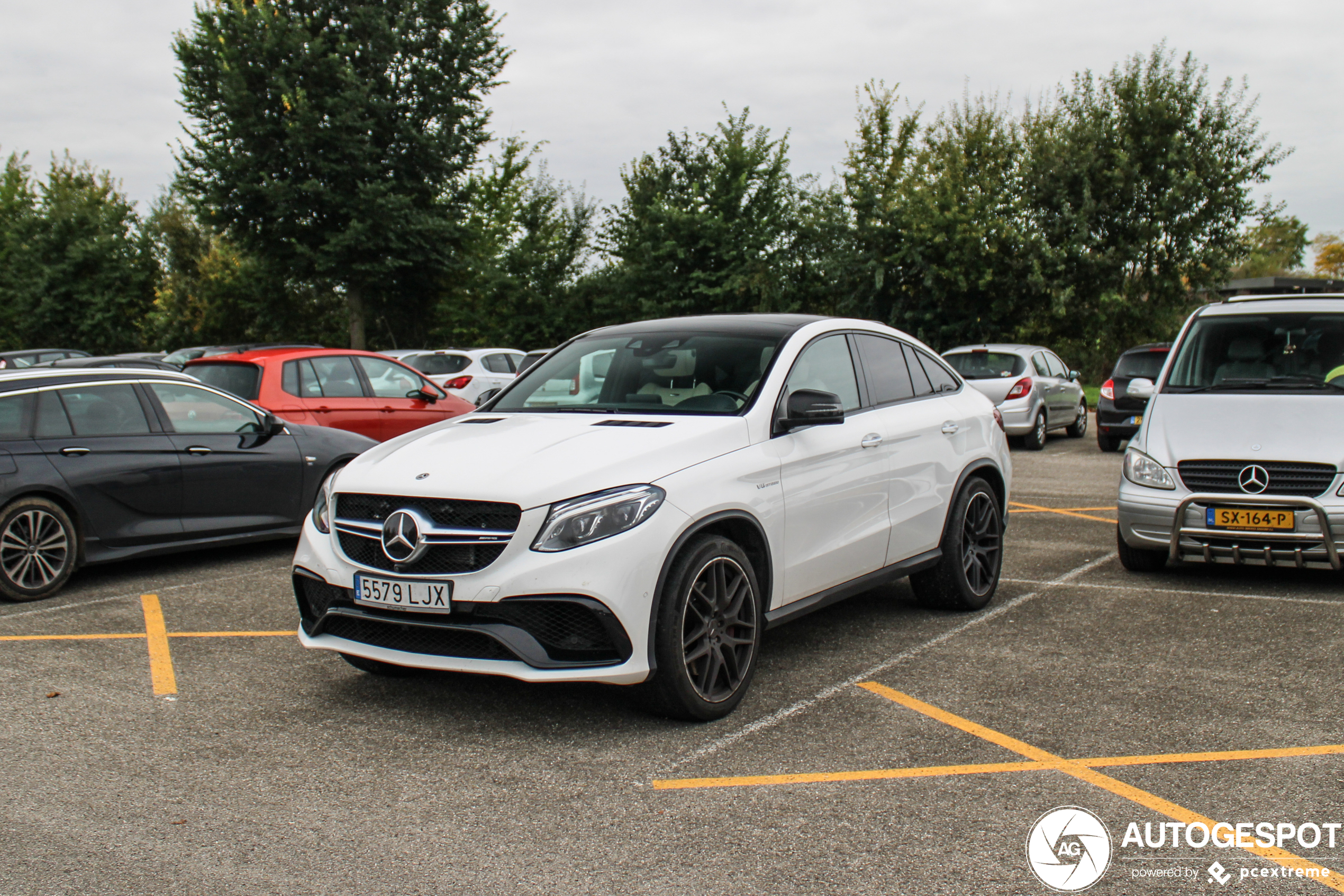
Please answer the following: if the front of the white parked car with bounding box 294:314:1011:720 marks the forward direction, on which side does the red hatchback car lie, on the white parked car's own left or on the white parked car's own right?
on the white parked car's own right

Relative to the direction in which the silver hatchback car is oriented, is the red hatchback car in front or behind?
behind

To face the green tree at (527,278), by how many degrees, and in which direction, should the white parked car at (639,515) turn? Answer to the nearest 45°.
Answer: approximately 135° to its right

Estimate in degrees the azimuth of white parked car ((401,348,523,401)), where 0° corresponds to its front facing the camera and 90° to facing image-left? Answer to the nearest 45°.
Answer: approximately 225°

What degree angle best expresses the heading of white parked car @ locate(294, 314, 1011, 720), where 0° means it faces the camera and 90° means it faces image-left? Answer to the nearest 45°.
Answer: approximately 45°

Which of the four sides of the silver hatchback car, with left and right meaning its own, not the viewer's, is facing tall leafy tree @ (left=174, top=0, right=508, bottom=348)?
left

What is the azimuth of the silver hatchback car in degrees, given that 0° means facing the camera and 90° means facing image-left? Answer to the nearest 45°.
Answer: approximately 225°

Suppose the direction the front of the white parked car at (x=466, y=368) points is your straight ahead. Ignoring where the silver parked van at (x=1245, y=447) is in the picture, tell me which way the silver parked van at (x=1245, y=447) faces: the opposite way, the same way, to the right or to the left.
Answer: the opposite way

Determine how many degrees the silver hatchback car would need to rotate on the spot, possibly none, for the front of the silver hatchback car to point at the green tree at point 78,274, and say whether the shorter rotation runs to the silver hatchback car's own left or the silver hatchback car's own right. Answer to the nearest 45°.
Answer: approximately 90° to the silver hatchback car's own left

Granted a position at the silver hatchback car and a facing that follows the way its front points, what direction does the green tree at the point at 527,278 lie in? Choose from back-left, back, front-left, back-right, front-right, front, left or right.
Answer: left

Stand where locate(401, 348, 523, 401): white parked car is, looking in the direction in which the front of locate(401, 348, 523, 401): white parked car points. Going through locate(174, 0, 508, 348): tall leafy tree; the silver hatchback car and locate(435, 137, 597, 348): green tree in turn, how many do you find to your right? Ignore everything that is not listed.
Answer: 1

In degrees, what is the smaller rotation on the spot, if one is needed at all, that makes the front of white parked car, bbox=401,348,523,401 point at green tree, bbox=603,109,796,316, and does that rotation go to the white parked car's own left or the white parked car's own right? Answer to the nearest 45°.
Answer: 0° — it already faces it
